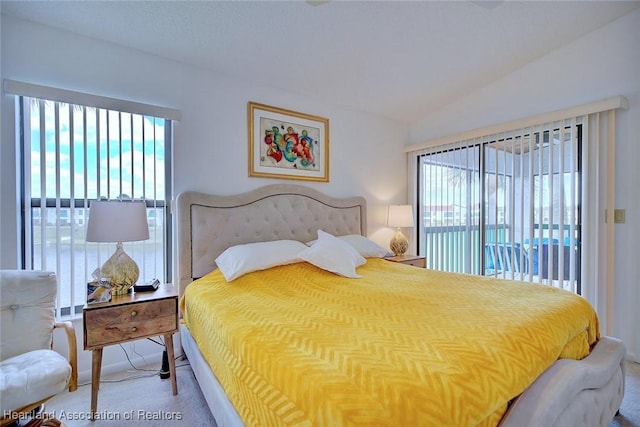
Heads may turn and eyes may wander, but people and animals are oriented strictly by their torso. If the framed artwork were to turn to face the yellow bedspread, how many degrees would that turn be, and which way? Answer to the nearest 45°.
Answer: approximately 45° to its right

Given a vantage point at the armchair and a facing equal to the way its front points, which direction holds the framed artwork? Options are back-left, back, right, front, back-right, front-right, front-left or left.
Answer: front-left

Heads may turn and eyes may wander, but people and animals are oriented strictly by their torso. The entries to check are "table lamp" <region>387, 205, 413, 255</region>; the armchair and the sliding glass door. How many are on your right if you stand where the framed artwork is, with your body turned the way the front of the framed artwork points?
1

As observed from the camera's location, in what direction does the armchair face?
facing the viewer and to the right of the viewer

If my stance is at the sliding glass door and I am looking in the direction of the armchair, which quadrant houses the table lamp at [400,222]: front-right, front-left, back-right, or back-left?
front-right

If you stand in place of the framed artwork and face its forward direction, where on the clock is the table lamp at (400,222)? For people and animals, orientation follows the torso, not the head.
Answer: The table lamp is roughly at 10 o'clock from the framed artwork.

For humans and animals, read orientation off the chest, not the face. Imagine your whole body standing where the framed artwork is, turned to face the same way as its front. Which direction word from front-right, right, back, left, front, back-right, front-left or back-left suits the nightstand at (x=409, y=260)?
front-left

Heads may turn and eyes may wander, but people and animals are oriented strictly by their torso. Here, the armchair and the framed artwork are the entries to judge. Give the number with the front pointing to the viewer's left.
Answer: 0
